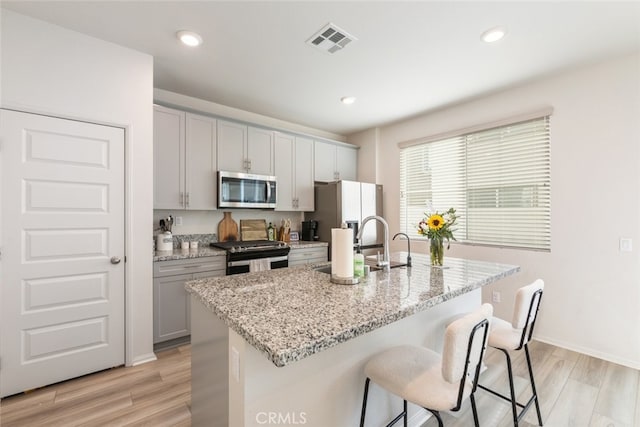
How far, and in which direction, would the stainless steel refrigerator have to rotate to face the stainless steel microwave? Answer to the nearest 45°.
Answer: approximately 90° to its right

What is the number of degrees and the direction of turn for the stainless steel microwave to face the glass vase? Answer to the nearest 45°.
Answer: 0° — it already faces it

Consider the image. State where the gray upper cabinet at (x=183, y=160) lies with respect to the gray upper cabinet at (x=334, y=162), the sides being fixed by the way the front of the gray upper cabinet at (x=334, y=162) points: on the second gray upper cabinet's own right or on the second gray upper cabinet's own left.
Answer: on the second gray upper cabinet's own right

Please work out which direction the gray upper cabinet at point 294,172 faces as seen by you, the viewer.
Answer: facing the viewer and to the right of the viewer

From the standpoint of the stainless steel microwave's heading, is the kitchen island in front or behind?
in front

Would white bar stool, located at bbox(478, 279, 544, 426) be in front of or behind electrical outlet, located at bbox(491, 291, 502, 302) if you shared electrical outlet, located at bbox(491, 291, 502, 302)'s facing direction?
in front

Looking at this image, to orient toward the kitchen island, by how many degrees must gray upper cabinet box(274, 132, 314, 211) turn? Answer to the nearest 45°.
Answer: approximately 45° to its right

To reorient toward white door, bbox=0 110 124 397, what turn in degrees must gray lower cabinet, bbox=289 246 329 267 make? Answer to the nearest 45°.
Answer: approximately 90° to its right
